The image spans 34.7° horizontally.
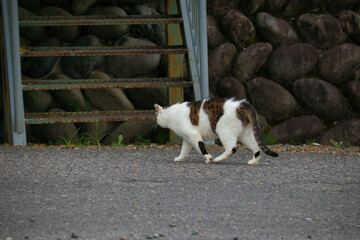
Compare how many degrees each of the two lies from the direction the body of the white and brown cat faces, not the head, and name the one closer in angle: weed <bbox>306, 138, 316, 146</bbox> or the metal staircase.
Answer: the metal staircase

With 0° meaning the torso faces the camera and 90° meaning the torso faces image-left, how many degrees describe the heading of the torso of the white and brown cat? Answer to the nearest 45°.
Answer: approximately 90°

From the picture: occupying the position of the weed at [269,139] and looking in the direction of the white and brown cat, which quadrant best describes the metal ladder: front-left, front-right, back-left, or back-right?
front-right

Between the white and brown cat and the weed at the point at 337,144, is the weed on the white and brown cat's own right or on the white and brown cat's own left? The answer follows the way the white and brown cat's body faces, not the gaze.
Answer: on the white and brown cat's own right

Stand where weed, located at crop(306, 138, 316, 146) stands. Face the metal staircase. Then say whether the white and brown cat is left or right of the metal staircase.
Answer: left

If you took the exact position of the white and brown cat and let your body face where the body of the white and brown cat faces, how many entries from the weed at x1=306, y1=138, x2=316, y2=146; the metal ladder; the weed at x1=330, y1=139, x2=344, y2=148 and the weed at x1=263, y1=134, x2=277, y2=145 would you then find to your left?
0

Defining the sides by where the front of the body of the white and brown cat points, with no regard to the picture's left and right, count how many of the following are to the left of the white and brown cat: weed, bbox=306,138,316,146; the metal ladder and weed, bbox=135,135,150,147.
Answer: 0

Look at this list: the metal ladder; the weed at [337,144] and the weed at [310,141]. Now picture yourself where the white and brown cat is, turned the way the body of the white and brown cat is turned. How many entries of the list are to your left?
0

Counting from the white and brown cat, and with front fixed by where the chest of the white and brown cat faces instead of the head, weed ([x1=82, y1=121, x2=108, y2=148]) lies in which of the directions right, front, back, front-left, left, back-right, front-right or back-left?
front-right

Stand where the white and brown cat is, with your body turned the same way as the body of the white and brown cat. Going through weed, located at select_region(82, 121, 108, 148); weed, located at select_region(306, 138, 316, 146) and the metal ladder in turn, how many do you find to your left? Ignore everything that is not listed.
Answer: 0

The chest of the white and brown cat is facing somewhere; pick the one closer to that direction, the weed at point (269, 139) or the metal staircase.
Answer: the metal staircase

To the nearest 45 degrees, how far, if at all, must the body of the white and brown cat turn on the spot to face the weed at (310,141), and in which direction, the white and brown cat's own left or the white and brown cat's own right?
approximately 135° to the white and brown cat's own right

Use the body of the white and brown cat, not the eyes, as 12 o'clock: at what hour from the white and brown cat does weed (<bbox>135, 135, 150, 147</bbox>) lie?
The weed is roughly at 2 o'clock from the white and brown cat.

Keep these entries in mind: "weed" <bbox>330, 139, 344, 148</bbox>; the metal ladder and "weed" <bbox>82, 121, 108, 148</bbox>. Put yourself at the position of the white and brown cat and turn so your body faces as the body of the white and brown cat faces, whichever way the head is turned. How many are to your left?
0
